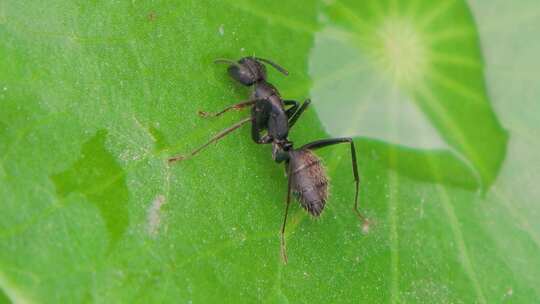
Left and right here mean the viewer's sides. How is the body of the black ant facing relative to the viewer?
facing away from the viewer and to the left of the viewer
